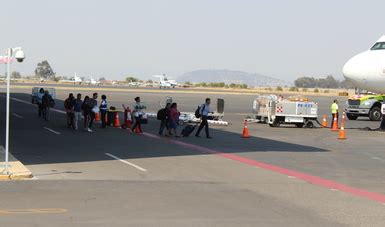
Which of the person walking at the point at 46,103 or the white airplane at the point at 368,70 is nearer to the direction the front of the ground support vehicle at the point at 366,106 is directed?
the person walking

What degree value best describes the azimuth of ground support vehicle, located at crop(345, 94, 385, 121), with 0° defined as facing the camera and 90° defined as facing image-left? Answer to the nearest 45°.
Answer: approximately 45°

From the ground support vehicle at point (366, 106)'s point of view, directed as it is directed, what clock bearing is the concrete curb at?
The concrete curb is roughly at 11 o'clock from the ground support vehicle.

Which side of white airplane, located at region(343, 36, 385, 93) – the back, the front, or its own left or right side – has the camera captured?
left

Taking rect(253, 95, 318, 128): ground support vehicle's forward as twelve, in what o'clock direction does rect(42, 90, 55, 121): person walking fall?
The person walking is roughly at 1 o'clock from the ground support vehicle.
